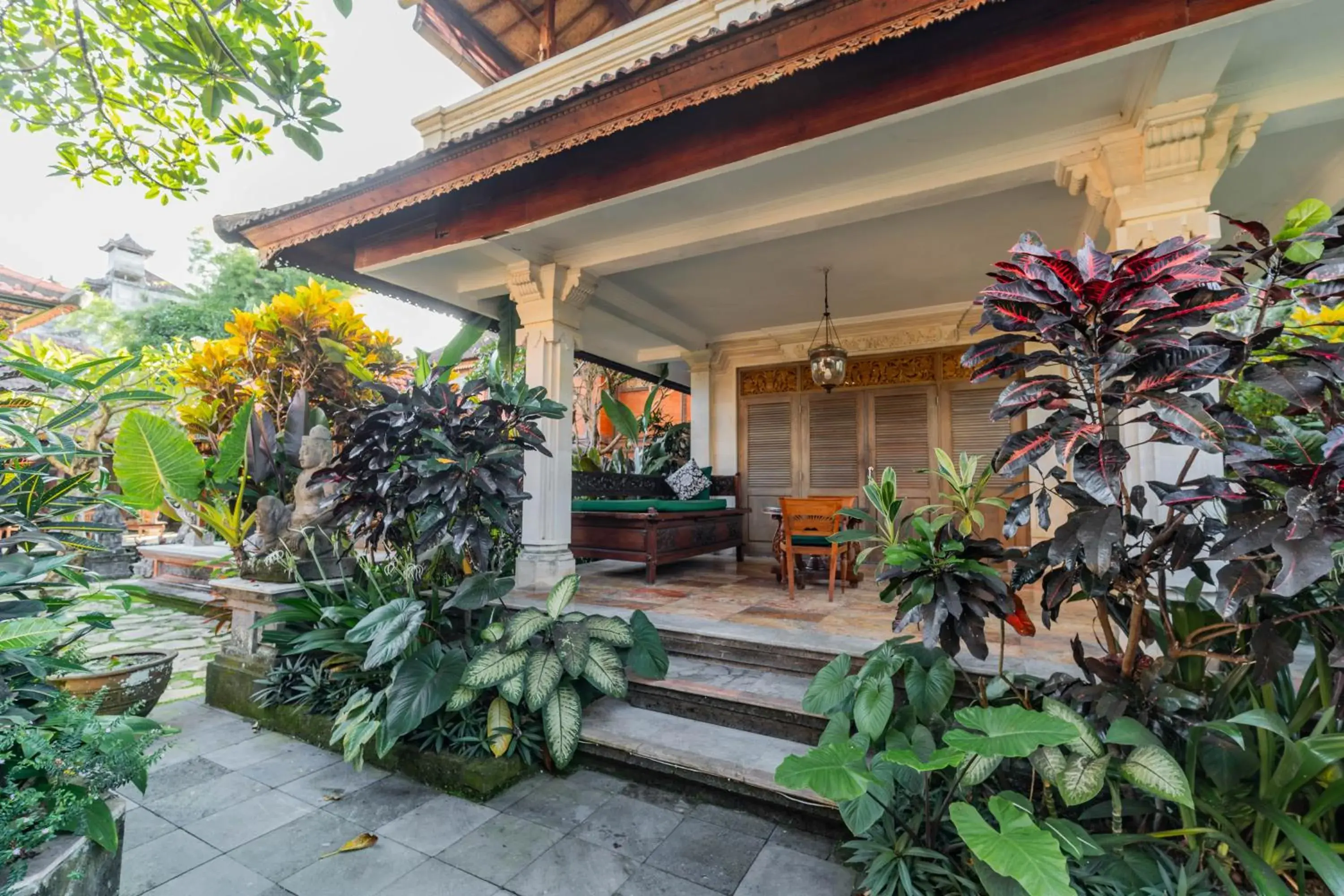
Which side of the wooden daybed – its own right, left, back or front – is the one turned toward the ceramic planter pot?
right

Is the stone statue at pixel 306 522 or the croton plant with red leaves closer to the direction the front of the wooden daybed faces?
the croton plant with red leaves

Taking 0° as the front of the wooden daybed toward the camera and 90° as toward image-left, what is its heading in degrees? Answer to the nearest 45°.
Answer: approximately 315°

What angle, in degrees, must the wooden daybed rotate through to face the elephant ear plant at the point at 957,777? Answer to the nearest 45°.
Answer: approximately 45° to its right

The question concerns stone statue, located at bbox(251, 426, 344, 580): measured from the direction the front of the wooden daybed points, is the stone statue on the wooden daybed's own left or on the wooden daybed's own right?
on the wooden daybed's own right

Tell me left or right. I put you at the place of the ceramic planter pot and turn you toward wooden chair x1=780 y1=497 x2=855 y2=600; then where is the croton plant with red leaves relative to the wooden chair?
right
